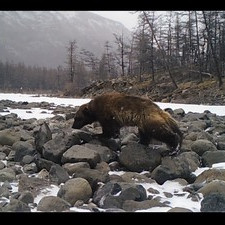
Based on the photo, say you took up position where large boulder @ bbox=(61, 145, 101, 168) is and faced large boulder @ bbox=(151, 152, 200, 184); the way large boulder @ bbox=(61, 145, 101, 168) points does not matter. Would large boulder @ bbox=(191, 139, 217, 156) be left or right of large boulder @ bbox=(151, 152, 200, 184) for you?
left
